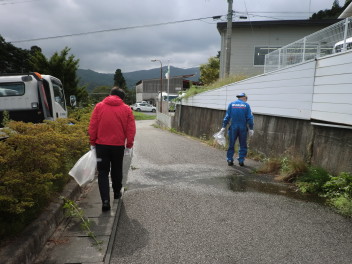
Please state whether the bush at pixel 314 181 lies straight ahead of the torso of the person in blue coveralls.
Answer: no

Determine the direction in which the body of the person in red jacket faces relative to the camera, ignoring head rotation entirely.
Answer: away from the camera

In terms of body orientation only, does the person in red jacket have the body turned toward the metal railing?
no

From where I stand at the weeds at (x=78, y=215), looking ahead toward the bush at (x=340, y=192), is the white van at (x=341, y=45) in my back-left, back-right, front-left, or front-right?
front-left

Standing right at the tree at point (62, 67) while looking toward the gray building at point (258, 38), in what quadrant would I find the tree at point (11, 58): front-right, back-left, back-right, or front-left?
back-left

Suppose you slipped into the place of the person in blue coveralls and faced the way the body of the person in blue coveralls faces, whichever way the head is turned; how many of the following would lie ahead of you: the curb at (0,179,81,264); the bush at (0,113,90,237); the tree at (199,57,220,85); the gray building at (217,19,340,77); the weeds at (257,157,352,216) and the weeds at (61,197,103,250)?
2
